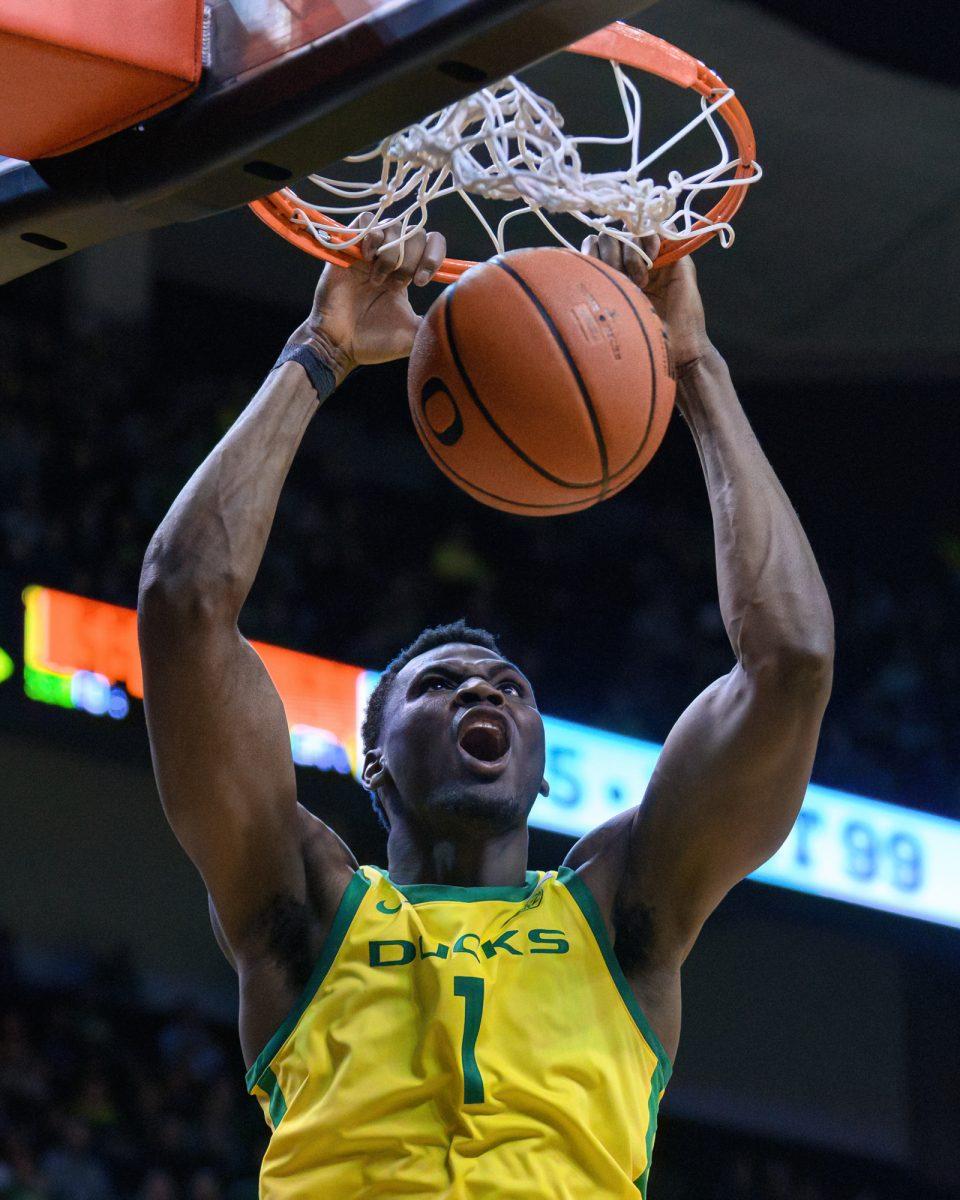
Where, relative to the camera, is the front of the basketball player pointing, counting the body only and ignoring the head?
toward the camera

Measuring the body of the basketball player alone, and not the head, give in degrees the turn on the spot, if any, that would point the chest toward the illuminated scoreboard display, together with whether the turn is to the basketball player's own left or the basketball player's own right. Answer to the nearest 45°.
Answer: approximately 180°
